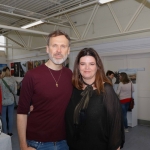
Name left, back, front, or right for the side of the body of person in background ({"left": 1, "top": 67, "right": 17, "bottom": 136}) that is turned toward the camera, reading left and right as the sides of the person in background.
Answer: back

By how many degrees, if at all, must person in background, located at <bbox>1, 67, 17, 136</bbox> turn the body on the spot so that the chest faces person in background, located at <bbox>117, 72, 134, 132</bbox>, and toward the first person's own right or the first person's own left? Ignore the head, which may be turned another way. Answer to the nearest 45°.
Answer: approximately 90° to the first person's own right

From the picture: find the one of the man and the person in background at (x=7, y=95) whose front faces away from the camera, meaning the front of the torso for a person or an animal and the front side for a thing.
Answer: the person in background

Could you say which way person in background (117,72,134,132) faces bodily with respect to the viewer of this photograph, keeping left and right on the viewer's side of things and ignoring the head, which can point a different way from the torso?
facing away from the viewer and to the left of the viewer

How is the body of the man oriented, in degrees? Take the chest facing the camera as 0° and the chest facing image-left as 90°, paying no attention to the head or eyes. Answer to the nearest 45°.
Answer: approximately 315°

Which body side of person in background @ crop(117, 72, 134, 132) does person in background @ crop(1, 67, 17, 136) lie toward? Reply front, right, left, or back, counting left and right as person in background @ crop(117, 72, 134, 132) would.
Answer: left

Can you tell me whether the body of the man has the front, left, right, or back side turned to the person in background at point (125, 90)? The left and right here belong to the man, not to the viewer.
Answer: left
